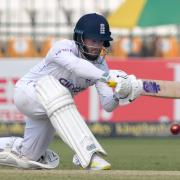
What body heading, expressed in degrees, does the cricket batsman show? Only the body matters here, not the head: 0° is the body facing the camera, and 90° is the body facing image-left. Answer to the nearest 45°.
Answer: approximately 315°
